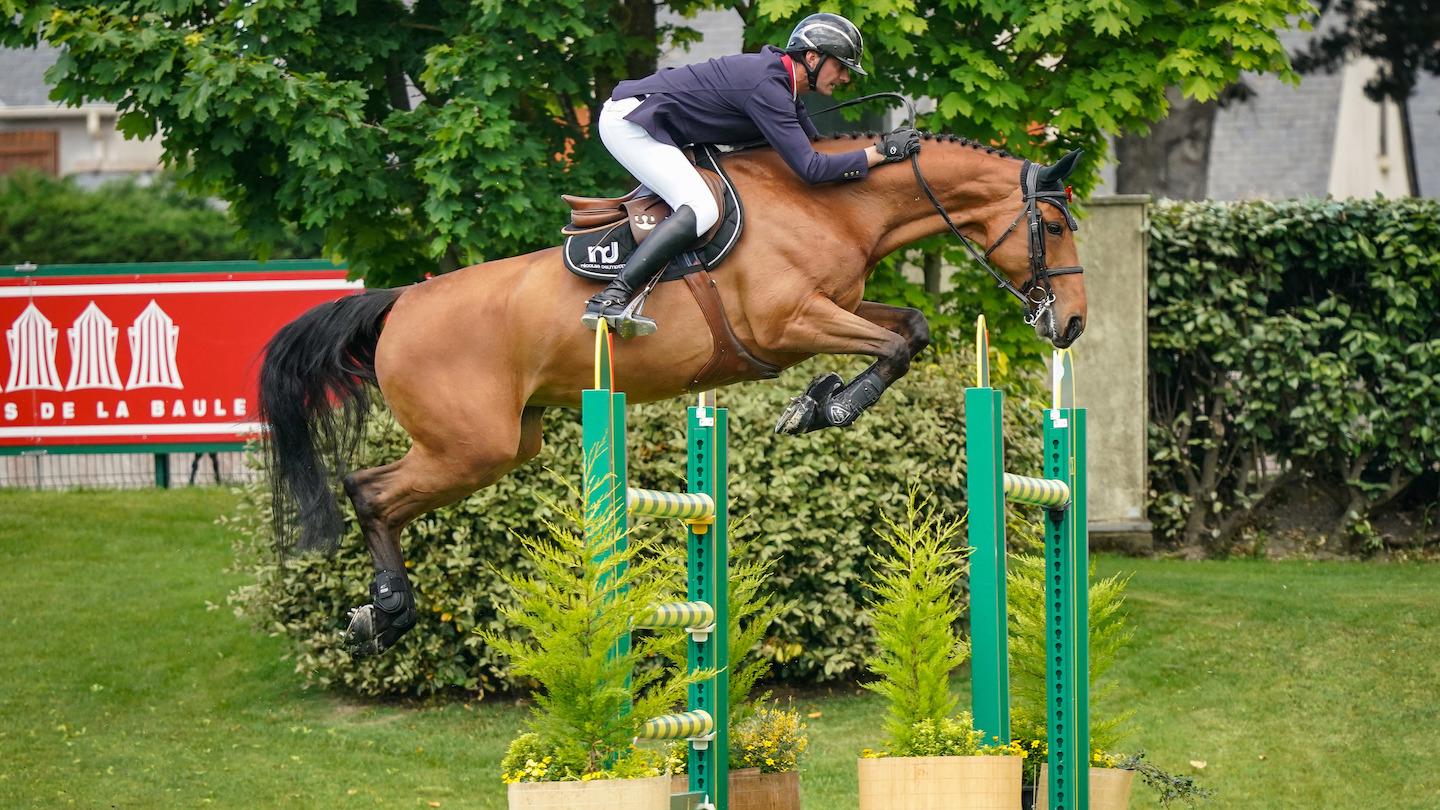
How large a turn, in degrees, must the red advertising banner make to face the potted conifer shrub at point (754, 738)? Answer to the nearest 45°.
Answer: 0° — it already faces it

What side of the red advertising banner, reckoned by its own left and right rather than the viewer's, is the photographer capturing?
front

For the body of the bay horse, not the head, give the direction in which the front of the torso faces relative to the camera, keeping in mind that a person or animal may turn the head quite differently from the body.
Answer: to the viewer's right

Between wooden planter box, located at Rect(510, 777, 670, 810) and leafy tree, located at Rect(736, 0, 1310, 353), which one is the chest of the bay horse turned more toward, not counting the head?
the leafy tree

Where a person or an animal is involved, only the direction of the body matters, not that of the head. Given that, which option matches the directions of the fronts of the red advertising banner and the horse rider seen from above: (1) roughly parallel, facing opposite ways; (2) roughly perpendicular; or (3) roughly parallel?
roughly perpendicular

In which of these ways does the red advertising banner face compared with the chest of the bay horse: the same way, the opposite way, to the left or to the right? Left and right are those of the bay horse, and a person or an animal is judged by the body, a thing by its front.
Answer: to the right

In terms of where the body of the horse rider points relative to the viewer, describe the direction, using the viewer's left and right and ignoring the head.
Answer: facing to the right of the viewer

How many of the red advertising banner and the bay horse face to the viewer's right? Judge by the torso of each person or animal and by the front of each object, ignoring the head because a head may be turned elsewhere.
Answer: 1

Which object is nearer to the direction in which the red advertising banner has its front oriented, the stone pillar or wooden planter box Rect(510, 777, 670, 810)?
the wooden planter box

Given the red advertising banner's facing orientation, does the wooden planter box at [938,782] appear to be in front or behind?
in front

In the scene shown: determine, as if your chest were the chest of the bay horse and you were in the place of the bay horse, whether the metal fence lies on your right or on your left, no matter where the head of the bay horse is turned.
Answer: on your left

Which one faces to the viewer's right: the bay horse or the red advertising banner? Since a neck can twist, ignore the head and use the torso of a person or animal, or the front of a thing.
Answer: the bay horse
